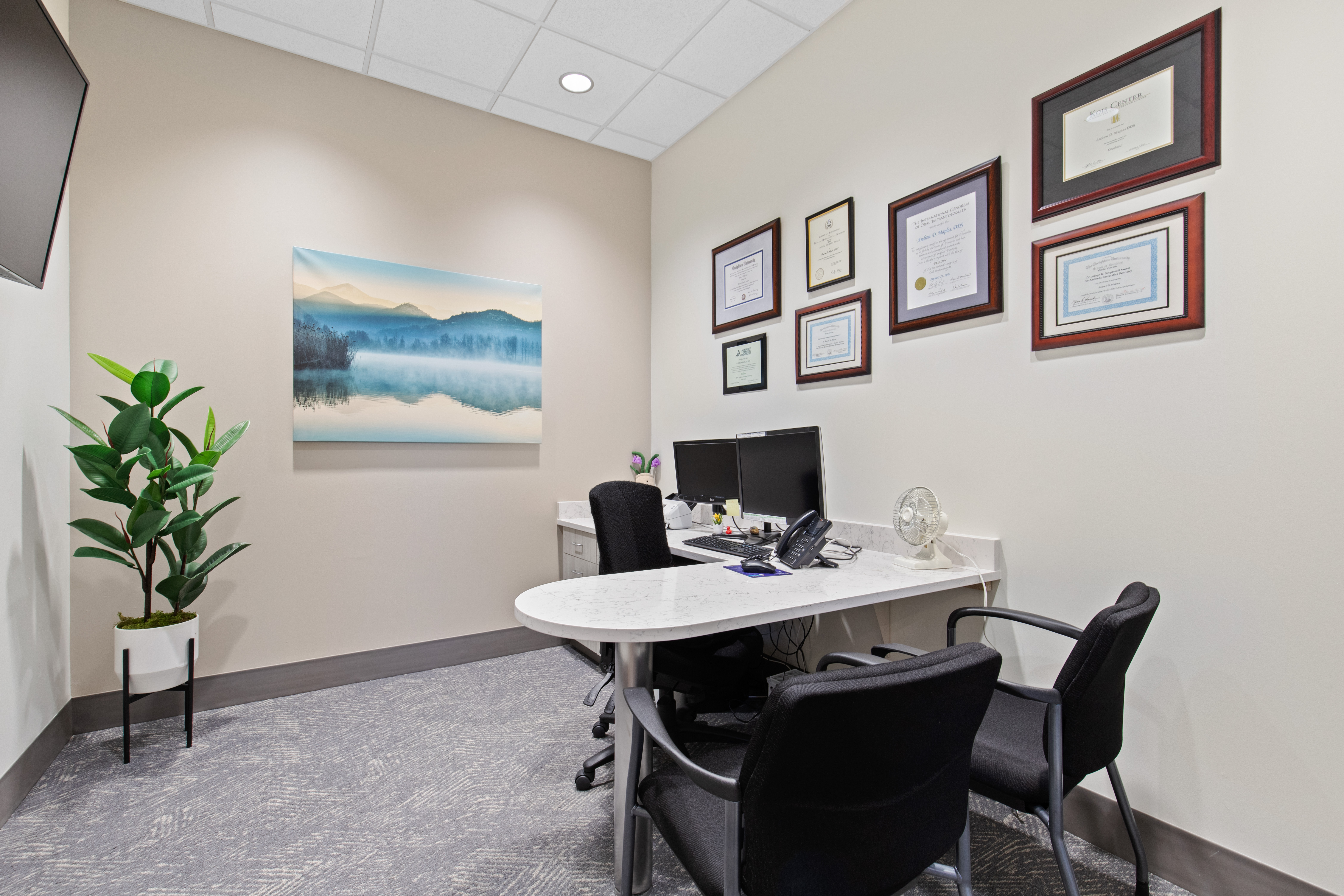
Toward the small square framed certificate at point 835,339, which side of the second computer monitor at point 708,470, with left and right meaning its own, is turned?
left

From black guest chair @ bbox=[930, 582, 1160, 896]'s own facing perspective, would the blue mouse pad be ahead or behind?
ahead

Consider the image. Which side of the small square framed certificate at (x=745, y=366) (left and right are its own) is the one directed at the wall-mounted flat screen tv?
front

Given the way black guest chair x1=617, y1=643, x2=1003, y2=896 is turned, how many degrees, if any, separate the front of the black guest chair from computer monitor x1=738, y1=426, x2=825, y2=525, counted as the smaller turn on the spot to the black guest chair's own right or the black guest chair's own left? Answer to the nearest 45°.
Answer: approximately 45° to the black guest chair's own right

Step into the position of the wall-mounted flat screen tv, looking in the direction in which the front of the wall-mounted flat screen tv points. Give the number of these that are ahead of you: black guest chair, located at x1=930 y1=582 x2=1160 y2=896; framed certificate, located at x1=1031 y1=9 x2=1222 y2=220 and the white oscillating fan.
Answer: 3

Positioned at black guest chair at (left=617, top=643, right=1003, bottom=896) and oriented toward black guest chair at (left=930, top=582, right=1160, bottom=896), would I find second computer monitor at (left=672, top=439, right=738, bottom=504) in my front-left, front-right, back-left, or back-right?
front-left

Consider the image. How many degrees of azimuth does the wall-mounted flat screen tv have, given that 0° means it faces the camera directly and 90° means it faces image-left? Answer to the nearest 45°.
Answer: approximately 315°

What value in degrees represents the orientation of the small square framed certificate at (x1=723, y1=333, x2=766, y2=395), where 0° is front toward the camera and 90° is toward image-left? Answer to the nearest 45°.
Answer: approximately 45°

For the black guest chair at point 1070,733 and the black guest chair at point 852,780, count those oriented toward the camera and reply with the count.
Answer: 0

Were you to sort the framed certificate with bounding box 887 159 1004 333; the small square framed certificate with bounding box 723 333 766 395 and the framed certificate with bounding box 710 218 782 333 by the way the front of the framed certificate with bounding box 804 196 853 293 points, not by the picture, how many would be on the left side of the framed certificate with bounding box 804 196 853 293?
1

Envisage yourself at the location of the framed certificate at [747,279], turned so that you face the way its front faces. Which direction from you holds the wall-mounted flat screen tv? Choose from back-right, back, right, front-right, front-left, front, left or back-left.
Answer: front

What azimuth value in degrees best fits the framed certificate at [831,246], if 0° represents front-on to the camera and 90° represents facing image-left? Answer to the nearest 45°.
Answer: approximately 45°

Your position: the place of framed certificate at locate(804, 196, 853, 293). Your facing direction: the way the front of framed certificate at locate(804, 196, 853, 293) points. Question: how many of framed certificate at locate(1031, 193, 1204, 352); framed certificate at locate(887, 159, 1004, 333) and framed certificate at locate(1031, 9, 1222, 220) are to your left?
3

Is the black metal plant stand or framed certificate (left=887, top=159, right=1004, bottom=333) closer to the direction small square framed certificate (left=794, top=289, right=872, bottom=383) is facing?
the black metal plant stand

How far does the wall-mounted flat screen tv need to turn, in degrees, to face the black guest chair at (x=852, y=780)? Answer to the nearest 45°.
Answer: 0° — it already faces it

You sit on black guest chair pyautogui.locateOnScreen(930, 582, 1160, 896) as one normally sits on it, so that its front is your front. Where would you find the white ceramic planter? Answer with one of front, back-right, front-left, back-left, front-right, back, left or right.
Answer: front-left

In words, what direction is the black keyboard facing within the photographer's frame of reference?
facing the viewer and to the left of the viewer
